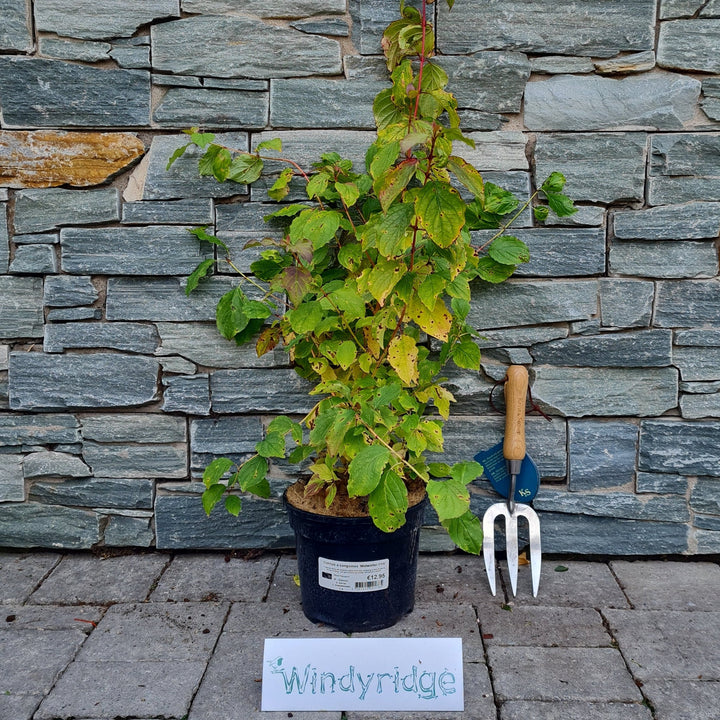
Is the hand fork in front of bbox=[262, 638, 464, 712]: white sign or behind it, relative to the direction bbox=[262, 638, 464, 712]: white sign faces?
behind

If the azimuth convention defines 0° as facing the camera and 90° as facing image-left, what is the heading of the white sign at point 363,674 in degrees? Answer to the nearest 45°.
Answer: approximately 0°
